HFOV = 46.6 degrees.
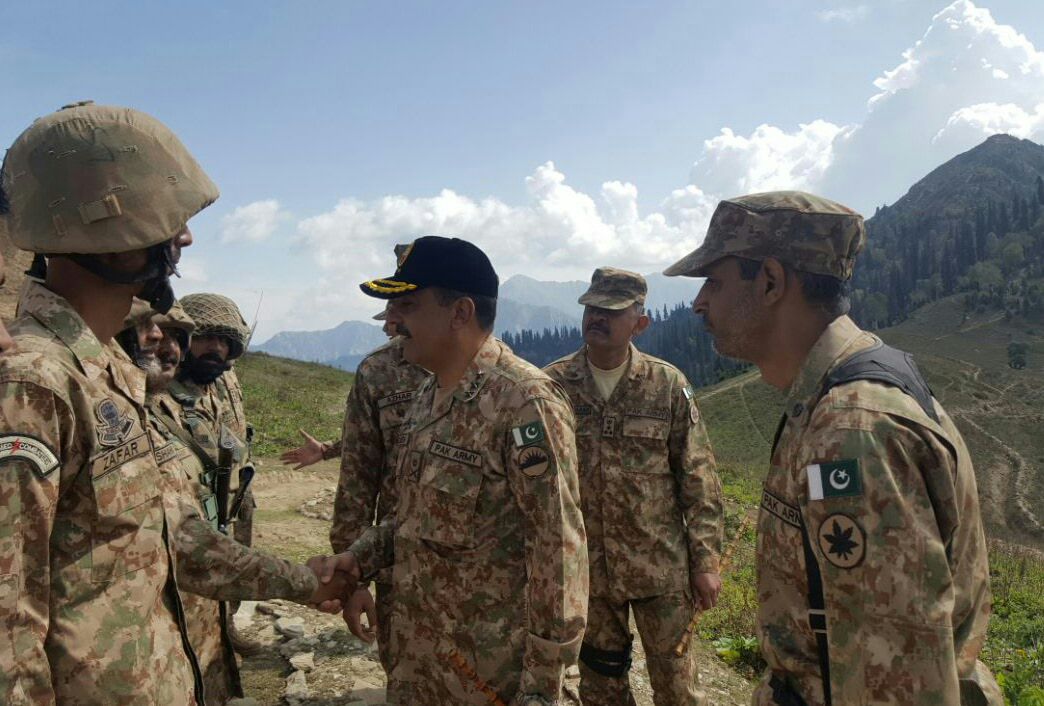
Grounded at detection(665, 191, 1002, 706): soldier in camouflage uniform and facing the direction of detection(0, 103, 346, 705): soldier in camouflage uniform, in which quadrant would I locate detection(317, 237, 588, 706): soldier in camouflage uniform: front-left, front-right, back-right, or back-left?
front-right

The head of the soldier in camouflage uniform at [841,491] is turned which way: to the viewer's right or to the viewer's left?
to the viewer's left

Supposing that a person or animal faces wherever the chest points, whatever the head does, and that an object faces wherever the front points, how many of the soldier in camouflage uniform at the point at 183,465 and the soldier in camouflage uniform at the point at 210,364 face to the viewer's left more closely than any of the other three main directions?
0

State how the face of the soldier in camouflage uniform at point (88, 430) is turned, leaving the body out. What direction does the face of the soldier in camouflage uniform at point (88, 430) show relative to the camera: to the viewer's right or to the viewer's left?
to the viewer's right

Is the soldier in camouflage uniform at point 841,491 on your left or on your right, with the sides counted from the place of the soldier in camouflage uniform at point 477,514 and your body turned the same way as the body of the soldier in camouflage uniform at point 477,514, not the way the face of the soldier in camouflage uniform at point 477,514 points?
on your left

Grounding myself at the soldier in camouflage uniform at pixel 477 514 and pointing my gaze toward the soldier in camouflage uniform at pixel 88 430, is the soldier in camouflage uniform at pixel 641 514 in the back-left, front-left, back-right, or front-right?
back-right

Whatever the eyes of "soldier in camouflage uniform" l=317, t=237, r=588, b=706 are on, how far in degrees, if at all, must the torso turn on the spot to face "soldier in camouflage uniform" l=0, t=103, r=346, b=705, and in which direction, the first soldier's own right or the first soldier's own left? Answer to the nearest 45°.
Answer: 0° — they already face them

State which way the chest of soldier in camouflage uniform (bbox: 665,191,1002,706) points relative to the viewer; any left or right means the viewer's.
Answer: facing to the left of the viewer

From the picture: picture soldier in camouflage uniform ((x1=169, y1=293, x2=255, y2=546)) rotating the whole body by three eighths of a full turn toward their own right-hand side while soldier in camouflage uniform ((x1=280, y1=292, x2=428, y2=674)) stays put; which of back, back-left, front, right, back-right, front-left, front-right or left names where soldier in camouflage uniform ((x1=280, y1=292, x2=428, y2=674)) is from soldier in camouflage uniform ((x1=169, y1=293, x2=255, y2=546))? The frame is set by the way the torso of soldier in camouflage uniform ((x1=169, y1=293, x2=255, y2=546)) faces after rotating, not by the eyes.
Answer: back-left

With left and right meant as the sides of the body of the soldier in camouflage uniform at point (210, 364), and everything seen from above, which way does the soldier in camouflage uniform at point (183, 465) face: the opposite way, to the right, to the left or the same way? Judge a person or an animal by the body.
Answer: the same way
